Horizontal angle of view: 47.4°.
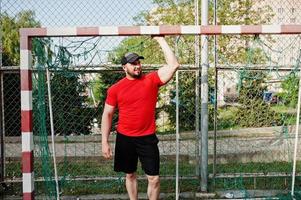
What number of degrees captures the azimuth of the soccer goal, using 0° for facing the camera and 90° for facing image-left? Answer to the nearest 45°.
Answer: approximately 0°
